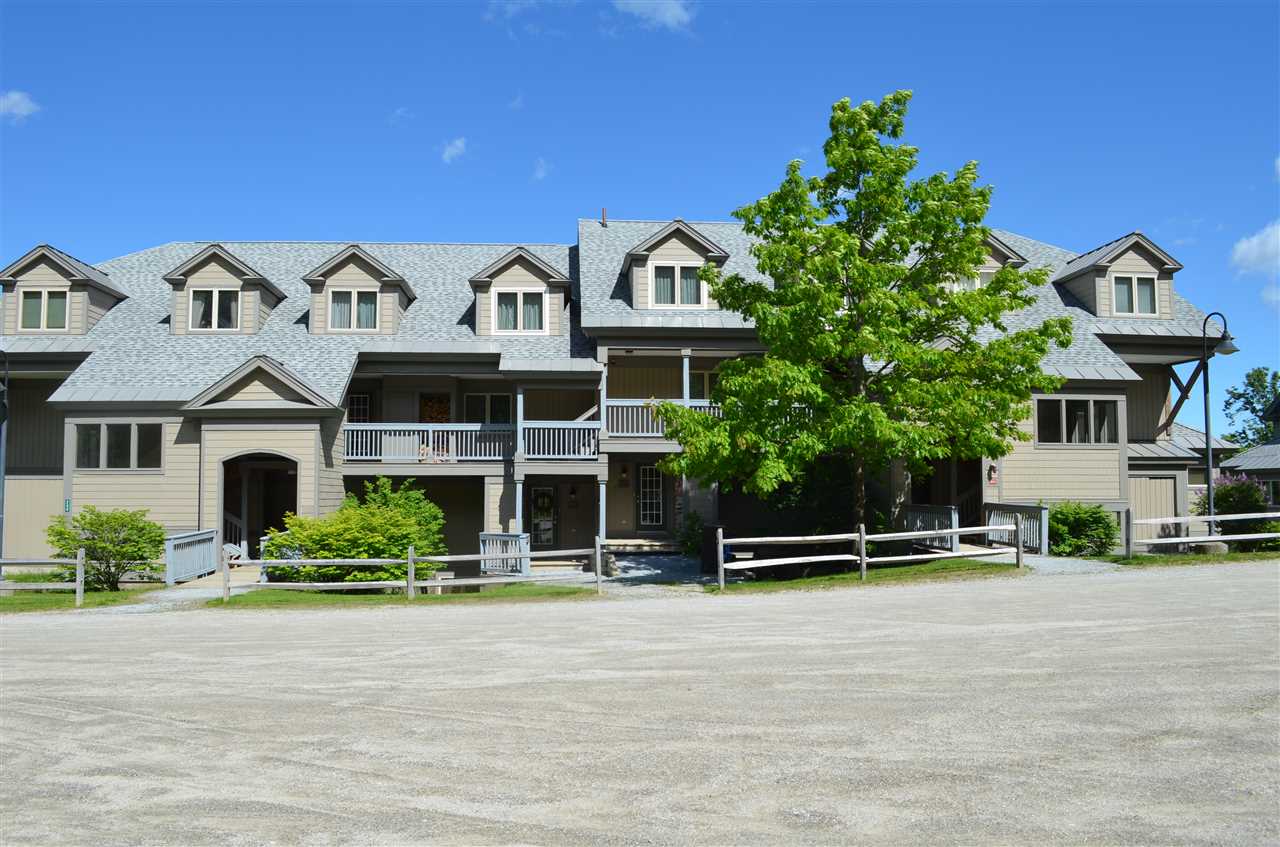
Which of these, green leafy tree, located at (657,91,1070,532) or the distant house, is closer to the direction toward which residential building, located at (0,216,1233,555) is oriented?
the green leafy tree

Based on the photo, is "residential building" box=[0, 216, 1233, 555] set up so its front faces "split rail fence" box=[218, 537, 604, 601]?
yes

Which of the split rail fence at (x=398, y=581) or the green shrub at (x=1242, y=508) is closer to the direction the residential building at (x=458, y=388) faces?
the split rail fence

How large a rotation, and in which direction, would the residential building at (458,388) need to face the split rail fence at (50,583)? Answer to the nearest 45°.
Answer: approximately 45° to its right

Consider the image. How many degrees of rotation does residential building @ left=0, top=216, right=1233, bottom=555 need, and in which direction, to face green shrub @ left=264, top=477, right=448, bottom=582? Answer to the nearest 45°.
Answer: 0° — it already faces it

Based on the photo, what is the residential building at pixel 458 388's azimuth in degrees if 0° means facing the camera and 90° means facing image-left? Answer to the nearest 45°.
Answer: approximately 0°

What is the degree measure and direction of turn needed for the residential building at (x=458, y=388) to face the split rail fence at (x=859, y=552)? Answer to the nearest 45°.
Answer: approximately 45° to its left

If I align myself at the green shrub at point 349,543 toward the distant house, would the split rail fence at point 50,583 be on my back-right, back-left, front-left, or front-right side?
back-left
